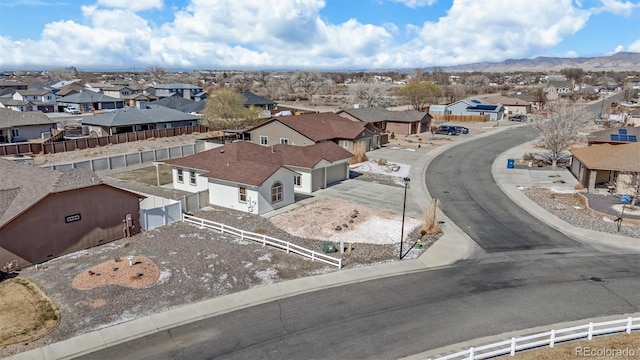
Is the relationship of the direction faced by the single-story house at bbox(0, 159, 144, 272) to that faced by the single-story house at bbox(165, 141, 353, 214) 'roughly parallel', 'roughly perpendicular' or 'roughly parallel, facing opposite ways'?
roughly perpendicular

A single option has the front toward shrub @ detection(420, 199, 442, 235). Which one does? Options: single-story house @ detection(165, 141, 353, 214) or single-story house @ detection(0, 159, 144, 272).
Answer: single-story house @ detection(165, 141, 353, 214)

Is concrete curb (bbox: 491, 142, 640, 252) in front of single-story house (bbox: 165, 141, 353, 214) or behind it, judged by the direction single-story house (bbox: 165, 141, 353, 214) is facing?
in front

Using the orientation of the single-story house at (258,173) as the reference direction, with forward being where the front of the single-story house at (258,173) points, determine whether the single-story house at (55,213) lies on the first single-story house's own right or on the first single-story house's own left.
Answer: on the first single-story house's own right

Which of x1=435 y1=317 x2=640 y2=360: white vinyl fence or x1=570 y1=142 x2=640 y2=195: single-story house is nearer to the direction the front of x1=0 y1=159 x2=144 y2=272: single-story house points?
the white vinyl fence

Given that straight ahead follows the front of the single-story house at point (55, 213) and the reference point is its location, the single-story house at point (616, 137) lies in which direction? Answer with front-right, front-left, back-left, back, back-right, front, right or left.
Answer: back-left

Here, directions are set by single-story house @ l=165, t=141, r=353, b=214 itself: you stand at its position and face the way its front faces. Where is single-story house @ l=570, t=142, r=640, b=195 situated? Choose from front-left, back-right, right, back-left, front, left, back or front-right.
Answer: front-left

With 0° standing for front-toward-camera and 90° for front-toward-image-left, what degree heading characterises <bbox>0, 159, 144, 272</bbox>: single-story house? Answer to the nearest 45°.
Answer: approximately 45°

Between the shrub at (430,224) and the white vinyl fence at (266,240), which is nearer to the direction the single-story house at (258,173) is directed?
the shrub

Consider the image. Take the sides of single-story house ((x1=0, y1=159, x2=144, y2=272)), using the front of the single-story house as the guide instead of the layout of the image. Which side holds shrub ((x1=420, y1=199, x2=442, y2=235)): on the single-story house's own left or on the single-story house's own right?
on the single-story house's own left

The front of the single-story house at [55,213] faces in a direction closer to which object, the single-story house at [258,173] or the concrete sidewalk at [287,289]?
the concrete sidewalk

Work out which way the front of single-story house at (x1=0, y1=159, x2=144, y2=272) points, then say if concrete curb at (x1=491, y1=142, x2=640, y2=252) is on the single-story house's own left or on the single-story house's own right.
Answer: on the single-story house's own left
